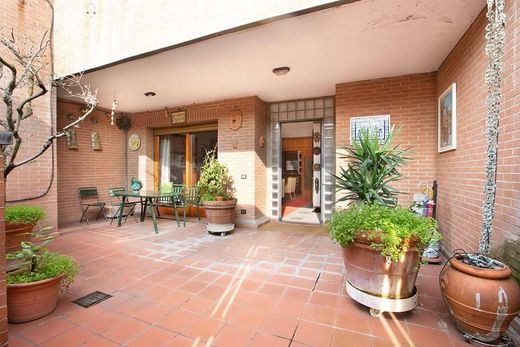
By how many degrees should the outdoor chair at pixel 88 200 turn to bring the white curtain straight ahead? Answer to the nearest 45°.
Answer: approximately 45° to its left

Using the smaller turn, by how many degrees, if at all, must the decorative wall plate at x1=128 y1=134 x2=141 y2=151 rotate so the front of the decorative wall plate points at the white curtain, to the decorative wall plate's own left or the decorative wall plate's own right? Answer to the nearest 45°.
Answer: approximately 45° to the decorative wall plate's own left

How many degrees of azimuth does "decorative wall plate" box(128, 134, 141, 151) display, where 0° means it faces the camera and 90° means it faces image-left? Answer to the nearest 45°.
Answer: approximately 0°

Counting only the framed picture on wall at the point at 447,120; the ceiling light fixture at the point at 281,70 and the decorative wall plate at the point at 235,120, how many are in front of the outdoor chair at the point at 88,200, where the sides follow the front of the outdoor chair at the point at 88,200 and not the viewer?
3

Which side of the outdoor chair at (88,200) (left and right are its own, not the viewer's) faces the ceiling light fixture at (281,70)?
front

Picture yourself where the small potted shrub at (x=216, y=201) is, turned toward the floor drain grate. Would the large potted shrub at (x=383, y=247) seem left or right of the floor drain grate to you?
left

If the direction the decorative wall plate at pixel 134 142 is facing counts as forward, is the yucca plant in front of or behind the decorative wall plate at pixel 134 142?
in front

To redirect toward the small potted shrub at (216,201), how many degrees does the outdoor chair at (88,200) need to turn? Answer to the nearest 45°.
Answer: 0° — it already faces it

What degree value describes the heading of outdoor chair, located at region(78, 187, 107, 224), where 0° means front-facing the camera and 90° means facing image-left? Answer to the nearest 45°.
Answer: approximately 315°

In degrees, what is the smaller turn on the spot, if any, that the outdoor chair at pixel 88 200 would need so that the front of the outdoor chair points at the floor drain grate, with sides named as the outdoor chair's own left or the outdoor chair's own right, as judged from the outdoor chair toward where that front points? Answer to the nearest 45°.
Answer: approximately 45° to the outdoor chair's own right

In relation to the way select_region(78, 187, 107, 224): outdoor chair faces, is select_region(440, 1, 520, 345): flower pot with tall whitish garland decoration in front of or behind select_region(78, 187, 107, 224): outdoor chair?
in front

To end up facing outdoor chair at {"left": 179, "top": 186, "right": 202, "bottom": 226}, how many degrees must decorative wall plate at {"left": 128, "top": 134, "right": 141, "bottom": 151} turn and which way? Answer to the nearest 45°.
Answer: approximately 45° to its left

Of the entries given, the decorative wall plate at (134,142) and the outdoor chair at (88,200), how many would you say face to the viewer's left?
0
